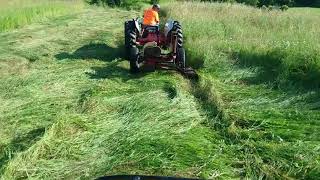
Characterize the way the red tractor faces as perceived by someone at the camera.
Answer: facing away from the viewer
